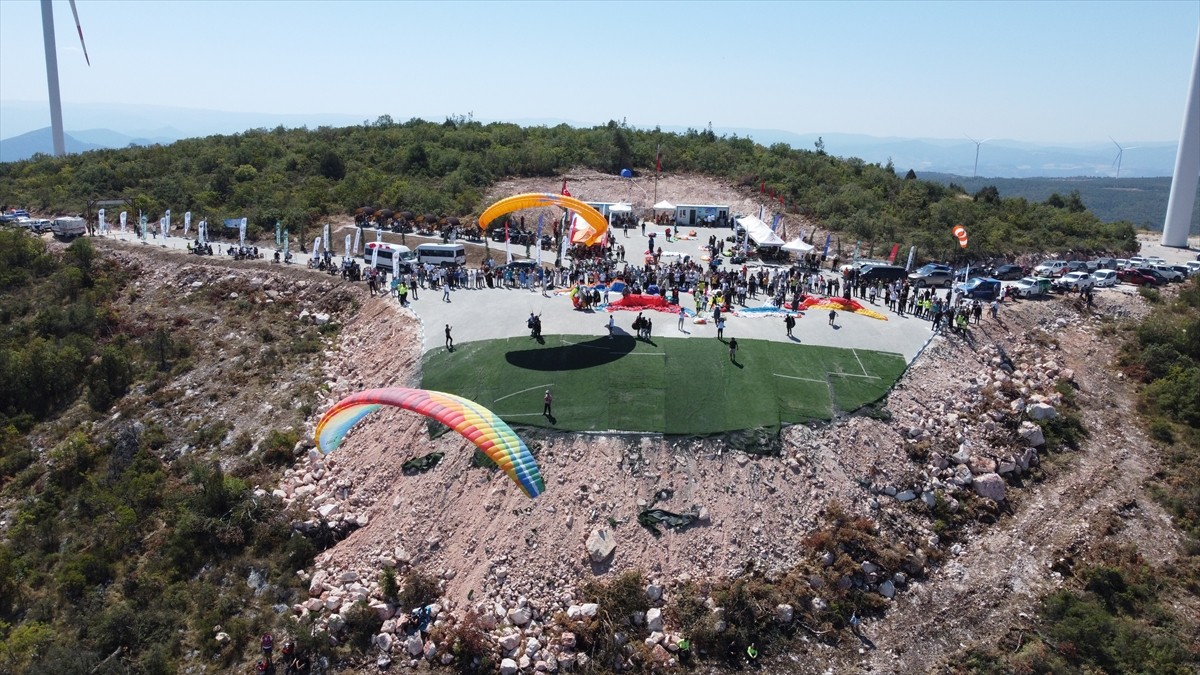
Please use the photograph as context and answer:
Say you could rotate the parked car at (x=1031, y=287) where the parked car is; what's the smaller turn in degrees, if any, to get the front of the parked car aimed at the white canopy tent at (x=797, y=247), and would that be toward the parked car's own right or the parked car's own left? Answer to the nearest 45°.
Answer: approximately 45° to the parked car's own right

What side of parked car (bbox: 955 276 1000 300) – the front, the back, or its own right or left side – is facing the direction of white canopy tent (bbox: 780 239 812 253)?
right

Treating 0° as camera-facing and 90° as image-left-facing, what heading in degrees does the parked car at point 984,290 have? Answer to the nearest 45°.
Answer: approximately 45°

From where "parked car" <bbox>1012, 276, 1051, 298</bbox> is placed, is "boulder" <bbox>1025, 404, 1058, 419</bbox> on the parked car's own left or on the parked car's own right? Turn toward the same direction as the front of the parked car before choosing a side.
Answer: on the parked car's own left

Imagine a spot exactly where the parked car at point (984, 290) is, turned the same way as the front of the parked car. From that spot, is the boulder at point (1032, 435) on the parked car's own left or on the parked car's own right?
on the parked car's own left

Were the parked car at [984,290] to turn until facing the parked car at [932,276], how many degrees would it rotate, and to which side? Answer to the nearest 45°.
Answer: approximately 90° to its right

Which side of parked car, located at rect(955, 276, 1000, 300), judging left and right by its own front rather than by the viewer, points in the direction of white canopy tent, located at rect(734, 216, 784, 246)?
right
